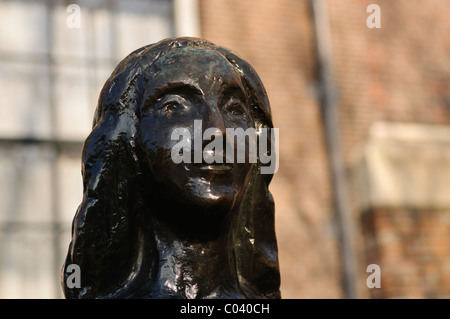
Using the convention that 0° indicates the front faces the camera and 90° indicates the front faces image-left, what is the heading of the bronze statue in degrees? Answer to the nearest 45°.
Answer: approximately 315°

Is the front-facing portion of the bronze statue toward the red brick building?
no
